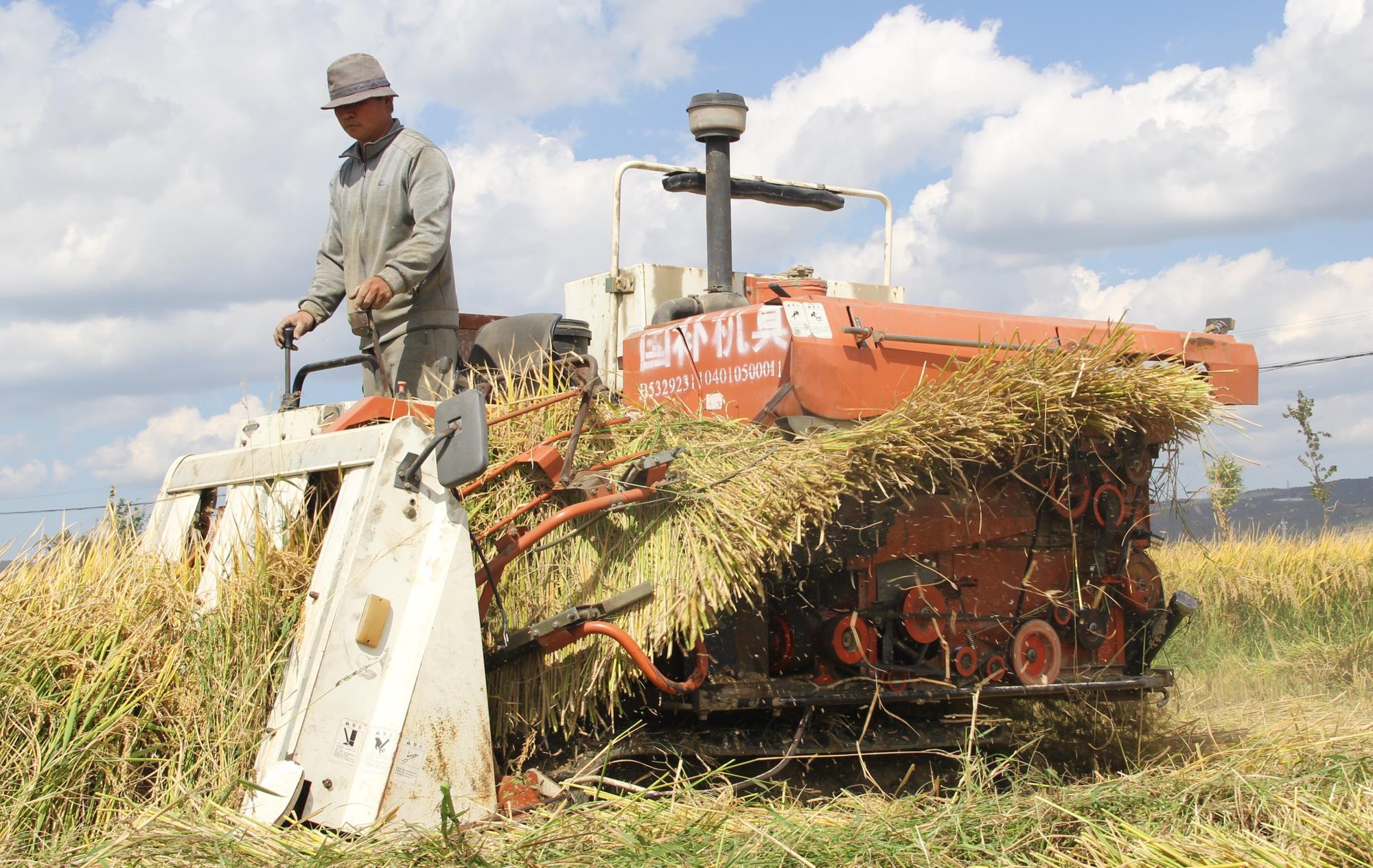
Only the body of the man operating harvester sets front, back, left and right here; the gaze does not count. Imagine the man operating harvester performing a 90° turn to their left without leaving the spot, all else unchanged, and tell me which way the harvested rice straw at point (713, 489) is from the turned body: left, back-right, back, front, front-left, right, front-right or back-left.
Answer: front

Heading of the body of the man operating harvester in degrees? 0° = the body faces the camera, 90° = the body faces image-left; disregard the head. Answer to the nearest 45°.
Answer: approximately 45°
